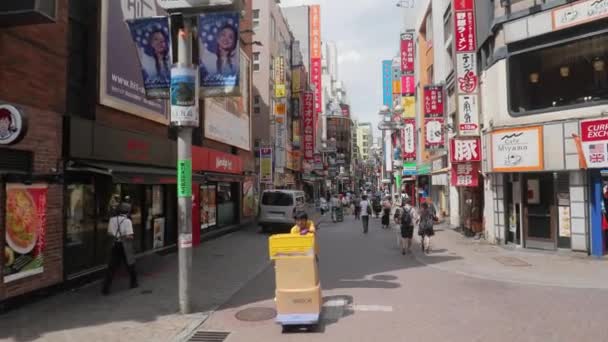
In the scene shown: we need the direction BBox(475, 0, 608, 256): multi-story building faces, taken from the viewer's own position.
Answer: facing the viewer and to the left of the viewer

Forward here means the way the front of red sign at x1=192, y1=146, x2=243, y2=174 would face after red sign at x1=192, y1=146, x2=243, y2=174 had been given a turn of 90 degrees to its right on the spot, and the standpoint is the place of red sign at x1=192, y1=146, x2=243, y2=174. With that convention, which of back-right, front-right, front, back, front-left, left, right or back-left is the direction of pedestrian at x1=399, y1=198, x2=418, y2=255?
left

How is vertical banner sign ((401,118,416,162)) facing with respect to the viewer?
toward the camera

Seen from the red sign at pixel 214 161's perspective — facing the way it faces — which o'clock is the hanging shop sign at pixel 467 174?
The hanging shop sign is roughly at 11 o'clock from the red sign.

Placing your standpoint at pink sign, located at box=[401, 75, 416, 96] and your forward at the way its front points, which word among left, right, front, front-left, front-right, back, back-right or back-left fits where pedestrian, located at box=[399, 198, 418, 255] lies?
front

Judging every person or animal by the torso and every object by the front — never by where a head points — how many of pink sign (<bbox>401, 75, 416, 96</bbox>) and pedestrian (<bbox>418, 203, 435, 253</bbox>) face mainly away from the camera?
1

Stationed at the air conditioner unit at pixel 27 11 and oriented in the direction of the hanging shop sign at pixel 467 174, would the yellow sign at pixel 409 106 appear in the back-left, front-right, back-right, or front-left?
front-left

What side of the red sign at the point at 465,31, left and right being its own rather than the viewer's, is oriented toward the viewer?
front

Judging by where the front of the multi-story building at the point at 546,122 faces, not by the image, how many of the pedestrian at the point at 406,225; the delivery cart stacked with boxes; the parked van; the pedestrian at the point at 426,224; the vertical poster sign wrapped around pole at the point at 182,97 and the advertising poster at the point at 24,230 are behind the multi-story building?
0

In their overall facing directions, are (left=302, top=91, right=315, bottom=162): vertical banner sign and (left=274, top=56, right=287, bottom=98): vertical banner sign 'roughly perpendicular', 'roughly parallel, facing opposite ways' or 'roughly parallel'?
roughly parallel

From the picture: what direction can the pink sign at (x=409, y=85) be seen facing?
toward the camera
